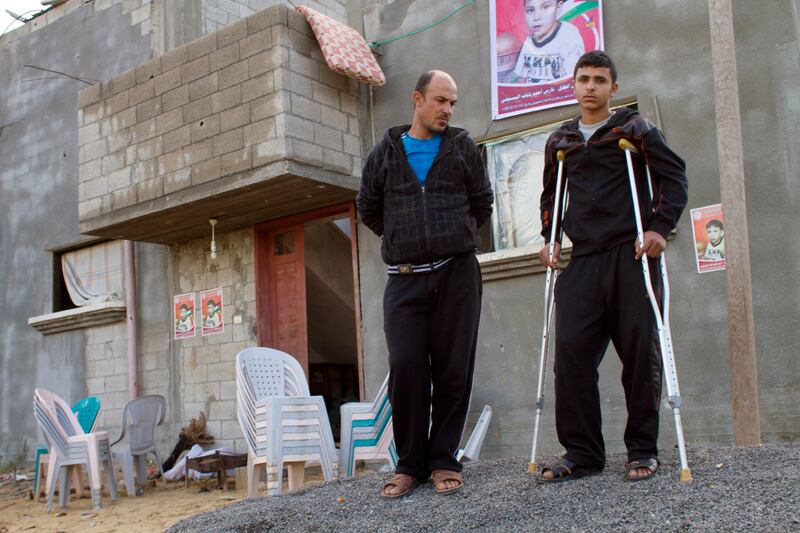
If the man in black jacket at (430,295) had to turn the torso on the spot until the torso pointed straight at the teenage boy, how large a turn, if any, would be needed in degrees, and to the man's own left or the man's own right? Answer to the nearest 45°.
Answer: approximately 90° to the man's own left

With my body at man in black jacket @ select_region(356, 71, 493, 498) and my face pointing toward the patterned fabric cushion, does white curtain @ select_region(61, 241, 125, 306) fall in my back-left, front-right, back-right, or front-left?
front-left

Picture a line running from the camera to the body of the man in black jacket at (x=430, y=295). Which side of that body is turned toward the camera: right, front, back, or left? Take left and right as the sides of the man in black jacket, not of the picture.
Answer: front

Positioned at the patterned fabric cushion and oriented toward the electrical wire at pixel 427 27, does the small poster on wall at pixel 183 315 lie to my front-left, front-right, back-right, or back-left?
back-left

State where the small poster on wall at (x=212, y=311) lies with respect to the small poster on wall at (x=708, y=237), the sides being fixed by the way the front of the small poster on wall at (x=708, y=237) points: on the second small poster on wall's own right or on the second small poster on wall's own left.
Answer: on the second small poster on wall's own right

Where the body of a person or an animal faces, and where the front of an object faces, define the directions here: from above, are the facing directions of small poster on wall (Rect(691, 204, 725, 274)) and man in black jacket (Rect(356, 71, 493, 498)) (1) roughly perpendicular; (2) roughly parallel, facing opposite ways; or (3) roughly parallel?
roughly parallel

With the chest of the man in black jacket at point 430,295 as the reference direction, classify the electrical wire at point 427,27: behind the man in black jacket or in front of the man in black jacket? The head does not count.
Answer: behind

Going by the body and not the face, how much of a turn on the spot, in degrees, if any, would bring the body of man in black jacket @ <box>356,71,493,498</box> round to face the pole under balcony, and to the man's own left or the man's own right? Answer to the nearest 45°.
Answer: approximately 135° to the man's own right

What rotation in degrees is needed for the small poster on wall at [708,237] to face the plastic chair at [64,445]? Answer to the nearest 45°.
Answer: approximately 90° to its right

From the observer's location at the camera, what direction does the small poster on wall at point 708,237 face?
facing the viewer

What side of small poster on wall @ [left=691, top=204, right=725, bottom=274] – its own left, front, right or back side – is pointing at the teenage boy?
front

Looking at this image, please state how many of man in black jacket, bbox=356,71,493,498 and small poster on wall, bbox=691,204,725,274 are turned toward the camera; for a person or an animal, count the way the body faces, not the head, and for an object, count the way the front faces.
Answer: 2

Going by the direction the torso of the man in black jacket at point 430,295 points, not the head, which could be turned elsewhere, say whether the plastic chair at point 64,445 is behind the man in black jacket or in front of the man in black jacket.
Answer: behind

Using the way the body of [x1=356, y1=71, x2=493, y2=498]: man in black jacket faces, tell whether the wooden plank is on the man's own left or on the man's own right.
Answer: on the man's own left

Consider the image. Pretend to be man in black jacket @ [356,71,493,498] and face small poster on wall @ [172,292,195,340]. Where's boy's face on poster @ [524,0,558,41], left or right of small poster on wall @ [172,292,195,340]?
right
